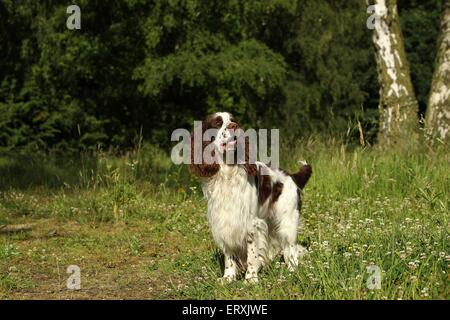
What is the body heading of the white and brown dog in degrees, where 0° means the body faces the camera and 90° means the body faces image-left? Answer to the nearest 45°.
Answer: approximately 45°
